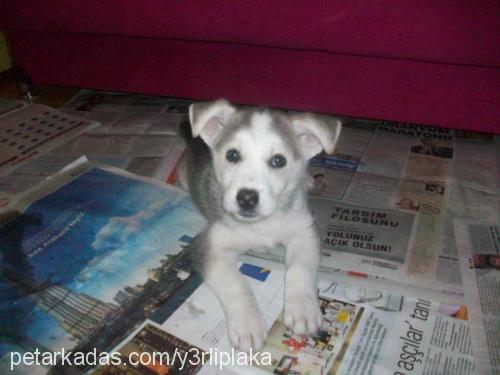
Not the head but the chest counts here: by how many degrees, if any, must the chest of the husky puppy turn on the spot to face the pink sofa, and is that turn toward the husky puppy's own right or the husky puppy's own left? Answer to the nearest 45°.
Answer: approximately 180°

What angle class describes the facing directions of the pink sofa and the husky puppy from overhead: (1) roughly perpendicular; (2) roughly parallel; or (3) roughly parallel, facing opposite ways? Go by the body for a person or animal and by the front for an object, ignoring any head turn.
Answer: roughly parallel

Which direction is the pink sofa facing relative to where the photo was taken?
toward the camera

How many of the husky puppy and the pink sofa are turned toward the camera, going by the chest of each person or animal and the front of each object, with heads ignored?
2

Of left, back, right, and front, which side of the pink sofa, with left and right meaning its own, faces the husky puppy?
front

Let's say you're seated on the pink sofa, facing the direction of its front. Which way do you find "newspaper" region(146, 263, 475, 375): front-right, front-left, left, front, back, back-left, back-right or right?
front

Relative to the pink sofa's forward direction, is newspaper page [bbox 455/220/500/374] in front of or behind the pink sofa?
in front

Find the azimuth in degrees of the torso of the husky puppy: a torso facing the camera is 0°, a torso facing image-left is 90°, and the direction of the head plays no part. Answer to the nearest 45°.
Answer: approximately 0°

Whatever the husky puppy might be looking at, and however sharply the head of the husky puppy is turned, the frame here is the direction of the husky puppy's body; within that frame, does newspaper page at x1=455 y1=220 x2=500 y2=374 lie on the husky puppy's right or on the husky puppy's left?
on the husky puppy's left
